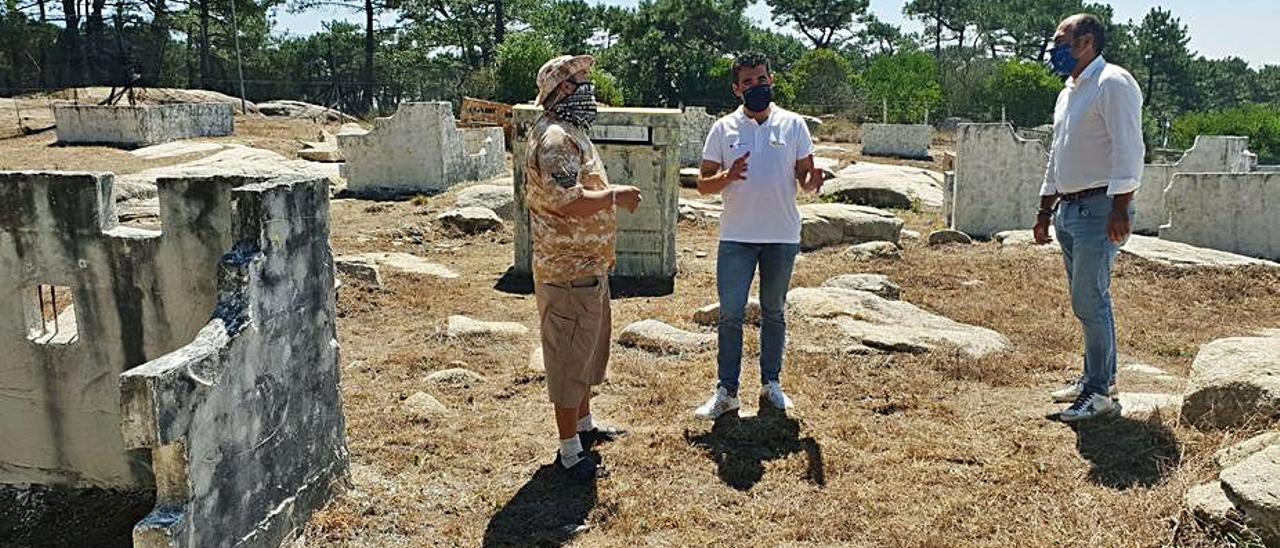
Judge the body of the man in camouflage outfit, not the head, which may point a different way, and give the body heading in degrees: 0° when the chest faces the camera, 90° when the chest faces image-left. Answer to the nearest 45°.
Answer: approximately 270°

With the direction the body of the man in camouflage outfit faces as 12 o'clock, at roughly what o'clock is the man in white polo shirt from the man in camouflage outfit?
The man in white polo shirt is roughly at 11 o'clock from the man in camouflage outfit.

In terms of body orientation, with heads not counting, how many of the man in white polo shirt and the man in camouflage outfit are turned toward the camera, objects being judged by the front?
1

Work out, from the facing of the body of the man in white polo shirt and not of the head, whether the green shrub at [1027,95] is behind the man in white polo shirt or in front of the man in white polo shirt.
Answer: behind

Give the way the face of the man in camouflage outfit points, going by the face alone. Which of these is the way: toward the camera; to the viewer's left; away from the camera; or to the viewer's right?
to the viewer's right

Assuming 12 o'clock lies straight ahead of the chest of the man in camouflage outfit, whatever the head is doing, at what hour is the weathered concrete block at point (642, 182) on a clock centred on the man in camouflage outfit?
The weathered concrete block is roughly at 9 o'clock from the man in camouflage outfit.

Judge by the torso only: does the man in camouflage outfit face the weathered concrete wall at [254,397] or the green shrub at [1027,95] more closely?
the green shrub

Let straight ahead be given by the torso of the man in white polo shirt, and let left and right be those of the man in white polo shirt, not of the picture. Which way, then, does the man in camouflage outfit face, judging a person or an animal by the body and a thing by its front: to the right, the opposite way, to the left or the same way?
to the left

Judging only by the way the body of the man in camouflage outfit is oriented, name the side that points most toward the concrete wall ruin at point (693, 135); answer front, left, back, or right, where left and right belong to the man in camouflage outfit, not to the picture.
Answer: left

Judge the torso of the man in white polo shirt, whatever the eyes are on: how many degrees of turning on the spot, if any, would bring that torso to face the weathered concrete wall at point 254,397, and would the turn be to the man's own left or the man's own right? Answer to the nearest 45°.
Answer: approximately 45° to the man's own right
